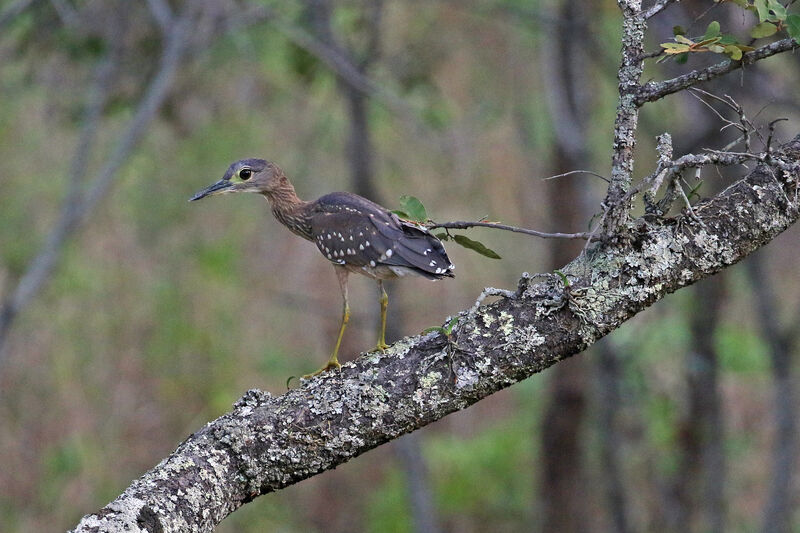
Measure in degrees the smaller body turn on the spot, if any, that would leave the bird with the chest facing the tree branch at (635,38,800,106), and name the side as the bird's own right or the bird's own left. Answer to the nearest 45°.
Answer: approximately 135° to the bird's own left

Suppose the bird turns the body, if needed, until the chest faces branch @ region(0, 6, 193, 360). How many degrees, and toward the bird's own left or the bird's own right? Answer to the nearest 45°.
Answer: approximately 45° to the bird's own right

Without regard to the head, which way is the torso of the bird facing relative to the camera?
to the viewer's left

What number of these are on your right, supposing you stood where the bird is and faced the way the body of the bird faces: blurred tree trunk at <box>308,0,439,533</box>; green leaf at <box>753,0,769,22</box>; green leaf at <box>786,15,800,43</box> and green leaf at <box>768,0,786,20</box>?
1

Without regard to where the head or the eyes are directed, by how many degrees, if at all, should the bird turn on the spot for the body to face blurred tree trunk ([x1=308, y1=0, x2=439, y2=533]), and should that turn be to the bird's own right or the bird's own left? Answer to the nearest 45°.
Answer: approximately 90° to the bird's own right

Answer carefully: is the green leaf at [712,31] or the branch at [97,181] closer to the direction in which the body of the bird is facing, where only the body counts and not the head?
the branch

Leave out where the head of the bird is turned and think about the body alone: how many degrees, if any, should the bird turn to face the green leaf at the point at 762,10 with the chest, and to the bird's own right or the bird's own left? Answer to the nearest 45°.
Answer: approximately 135° to the bird's own left
